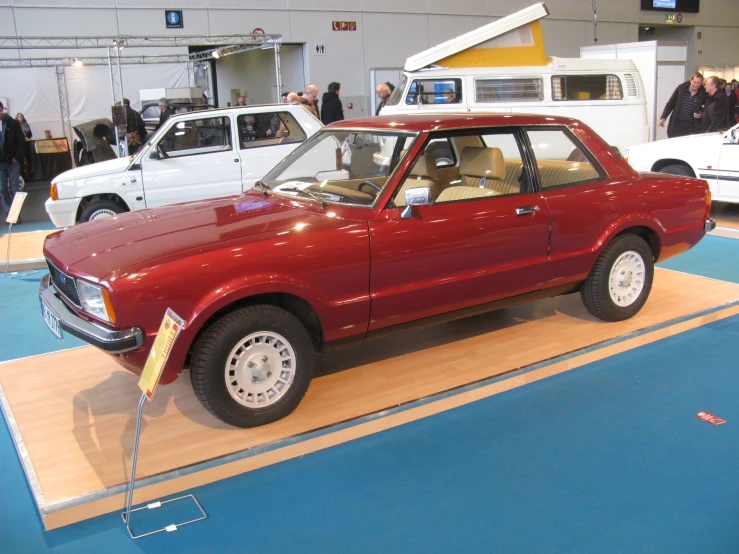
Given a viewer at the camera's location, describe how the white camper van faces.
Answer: facing to the left of the viewer

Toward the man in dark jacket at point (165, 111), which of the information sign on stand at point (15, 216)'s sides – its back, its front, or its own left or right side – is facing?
back

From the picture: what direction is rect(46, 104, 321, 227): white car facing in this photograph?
to the viewer's left

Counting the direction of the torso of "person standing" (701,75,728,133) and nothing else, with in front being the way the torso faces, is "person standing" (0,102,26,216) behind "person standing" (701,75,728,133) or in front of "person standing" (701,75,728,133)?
in front

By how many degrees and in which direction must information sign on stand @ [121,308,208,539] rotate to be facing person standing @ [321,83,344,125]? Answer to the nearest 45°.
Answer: approximately 135° to its right

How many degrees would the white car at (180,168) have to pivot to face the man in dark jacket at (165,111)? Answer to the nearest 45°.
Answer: approximately 90° to its right

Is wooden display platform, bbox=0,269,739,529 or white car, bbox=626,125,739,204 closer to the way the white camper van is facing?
the wooden display platform

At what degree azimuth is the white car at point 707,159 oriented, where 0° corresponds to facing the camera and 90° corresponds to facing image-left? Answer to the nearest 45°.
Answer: approximately 90°

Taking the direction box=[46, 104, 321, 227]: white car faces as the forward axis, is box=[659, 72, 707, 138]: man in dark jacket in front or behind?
behind

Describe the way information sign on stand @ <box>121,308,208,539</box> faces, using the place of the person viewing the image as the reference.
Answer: facing the viewer and to the left of the viewer

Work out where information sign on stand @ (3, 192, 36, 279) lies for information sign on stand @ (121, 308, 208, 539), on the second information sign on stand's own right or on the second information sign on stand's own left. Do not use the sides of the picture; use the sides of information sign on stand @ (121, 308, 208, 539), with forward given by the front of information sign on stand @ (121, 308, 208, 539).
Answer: on the second information sign on stand's own right

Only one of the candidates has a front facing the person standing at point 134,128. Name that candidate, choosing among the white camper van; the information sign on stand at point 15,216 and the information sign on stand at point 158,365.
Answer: the white camper van
